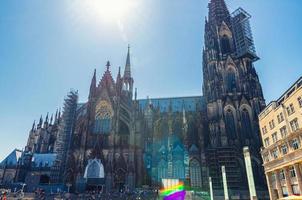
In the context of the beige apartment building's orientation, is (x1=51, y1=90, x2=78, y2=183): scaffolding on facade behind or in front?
in front

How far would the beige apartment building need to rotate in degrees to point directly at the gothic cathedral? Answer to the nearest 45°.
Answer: approximately 45° to its right

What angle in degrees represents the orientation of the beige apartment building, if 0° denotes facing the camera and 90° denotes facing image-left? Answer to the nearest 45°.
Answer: approximately 45°
